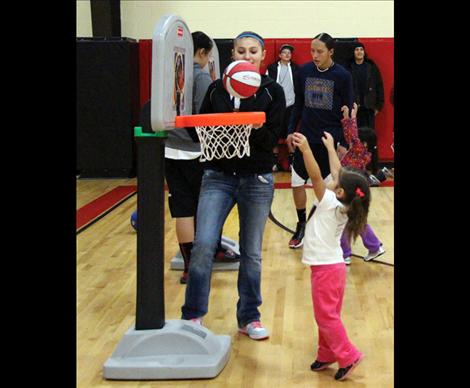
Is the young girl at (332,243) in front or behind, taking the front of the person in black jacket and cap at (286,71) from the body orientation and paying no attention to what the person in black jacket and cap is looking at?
in front

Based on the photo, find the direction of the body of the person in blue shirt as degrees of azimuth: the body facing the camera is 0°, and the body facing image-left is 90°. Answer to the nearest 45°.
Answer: approximately 45°

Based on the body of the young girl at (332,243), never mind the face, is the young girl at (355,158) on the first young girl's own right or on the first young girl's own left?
on the first young girl's own right

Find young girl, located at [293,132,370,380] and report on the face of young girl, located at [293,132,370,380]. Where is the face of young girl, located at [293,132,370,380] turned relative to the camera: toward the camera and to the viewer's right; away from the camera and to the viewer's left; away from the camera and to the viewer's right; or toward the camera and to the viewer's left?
away from the camera and to the viewer's left

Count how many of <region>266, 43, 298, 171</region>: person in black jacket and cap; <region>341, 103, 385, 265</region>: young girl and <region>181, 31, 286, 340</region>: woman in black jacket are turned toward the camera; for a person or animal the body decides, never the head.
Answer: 2

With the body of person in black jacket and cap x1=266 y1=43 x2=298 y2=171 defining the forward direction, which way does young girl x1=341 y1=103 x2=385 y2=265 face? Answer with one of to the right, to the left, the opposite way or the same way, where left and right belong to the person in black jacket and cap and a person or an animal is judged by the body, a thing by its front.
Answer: to the right

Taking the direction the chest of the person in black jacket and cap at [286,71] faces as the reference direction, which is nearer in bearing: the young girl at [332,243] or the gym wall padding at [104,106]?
the young girl

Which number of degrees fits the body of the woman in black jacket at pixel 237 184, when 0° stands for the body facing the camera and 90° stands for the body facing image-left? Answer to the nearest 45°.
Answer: approximately 0°
